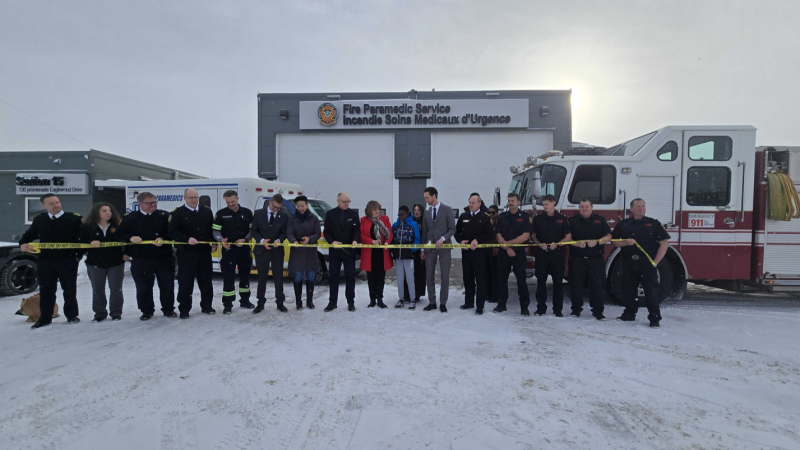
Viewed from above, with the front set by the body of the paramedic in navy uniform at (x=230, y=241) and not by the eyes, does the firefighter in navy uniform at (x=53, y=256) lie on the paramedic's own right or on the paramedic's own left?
on the paramedic's own right

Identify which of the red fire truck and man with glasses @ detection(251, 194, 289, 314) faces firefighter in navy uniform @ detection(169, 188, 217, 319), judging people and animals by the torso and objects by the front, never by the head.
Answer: the red fire truck

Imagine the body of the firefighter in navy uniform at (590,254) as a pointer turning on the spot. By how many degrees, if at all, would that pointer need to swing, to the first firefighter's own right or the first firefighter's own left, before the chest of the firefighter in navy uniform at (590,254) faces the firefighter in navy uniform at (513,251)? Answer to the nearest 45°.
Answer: approximately 90° to the first firefighter's own right

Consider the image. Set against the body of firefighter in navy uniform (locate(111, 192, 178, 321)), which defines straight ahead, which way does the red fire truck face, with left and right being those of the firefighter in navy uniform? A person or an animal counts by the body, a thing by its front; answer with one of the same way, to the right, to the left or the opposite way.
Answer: to the right

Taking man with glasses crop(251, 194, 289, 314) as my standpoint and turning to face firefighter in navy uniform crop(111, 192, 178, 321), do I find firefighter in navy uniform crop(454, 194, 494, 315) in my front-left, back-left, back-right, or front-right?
back-left

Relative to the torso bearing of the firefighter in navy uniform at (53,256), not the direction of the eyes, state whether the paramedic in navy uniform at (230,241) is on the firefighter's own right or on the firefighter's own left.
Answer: on the firefighter's own left

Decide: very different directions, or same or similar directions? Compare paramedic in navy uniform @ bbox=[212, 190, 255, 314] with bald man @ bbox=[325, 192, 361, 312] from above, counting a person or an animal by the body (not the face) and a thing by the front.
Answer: same or similar directions

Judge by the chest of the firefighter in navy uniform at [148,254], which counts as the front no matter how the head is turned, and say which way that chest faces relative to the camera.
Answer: toward the camera

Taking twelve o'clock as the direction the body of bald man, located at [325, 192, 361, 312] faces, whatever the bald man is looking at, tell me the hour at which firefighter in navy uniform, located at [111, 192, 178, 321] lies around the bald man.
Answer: The firefighter in navy uniform is roughly at 3 o'clock from the bald man.

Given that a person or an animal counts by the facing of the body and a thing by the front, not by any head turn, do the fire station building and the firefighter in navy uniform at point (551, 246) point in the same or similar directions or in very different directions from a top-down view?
same or similar directions

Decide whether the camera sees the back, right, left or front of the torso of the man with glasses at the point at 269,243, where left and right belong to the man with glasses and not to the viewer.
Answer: front

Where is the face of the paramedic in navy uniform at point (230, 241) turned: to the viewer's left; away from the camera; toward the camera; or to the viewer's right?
toward the camera

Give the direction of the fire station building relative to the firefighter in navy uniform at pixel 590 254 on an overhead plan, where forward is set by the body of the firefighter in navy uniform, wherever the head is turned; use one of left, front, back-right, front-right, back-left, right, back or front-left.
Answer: back-right

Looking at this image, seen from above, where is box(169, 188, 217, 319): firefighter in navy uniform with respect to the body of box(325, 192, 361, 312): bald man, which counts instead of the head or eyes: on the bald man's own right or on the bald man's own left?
on the bald man's own right

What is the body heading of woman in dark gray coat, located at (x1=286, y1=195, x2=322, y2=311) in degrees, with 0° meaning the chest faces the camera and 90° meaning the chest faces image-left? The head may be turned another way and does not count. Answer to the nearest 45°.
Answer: approximately 0°

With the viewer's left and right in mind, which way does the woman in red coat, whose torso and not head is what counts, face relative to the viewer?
facing the viewer

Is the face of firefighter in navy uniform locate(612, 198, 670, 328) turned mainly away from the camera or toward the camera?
toward the camera

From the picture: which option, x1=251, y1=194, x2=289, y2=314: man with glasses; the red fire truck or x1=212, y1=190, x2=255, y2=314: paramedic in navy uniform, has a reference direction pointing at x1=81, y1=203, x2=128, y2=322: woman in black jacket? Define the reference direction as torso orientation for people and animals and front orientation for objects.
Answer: the red fire truck

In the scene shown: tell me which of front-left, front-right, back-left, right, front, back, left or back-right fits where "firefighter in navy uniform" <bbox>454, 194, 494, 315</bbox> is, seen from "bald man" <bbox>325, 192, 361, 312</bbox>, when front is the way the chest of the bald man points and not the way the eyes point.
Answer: left
